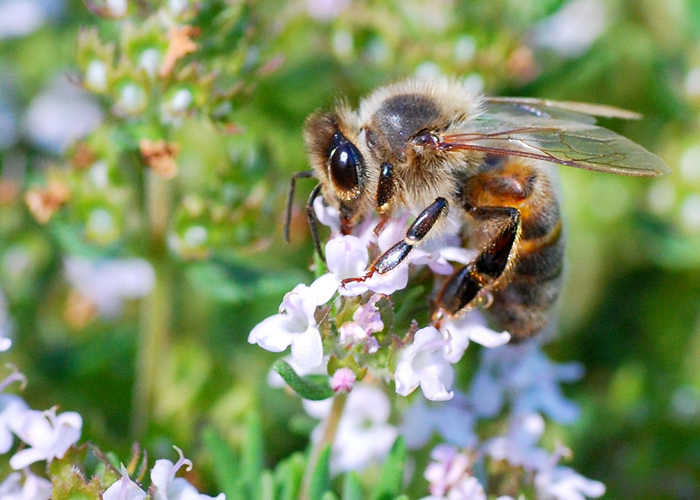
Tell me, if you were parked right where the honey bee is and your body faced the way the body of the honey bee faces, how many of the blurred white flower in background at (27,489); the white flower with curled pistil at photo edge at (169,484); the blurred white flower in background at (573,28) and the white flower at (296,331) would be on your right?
1

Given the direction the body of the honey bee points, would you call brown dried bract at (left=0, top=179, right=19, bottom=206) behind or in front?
in front

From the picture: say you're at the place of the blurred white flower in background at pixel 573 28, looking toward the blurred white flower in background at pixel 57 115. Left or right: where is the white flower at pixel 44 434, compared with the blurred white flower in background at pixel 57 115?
left

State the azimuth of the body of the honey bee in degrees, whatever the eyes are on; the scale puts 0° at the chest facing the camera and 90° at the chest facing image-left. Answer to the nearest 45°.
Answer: approximately 90°

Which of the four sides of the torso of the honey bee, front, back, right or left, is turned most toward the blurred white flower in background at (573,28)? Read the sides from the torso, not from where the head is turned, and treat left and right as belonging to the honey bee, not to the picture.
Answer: right

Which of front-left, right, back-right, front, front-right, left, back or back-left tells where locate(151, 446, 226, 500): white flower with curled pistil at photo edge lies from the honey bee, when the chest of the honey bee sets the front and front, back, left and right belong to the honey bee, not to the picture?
front-left

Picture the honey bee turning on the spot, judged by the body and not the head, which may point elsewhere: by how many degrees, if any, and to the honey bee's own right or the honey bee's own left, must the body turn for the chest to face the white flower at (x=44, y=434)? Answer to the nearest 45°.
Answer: approximately 45° to the honey bee's own left

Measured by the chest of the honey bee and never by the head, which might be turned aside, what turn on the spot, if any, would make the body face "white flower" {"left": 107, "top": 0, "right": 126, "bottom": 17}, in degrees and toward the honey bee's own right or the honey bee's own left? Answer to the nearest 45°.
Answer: approximately 45° to the honey bee's own right

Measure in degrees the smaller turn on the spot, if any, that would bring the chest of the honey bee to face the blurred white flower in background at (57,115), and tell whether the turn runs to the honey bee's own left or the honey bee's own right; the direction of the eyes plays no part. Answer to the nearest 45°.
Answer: approximately 45° to the honey bee's own right

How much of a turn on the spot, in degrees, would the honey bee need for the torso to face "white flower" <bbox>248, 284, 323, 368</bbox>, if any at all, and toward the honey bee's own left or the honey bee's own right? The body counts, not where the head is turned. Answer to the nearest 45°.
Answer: approximately 45° to the honey bee's own left

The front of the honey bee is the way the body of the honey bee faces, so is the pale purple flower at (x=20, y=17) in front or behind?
in front
